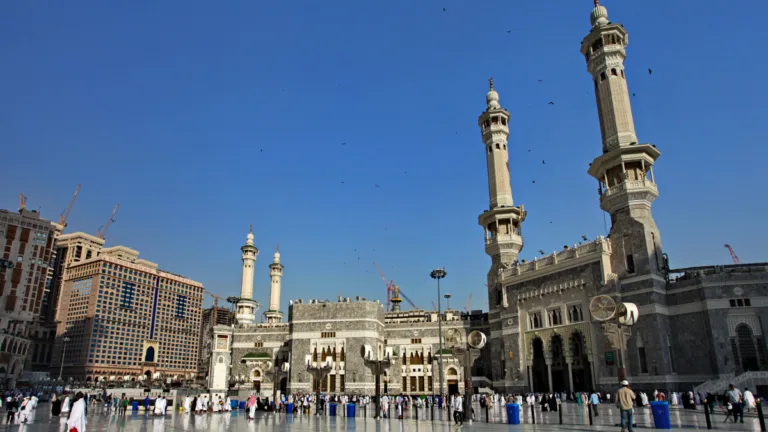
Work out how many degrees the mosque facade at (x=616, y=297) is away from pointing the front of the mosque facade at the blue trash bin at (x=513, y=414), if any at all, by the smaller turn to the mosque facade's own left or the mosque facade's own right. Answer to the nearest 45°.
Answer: approximately 45° to the mosque facade's own left

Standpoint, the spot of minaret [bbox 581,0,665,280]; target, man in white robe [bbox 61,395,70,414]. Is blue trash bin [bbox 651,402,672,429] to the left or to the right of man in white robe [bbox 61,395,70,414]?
left

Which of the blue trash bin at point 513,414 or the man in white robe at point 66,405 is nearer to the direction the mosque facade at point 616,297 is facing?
the man in white robe

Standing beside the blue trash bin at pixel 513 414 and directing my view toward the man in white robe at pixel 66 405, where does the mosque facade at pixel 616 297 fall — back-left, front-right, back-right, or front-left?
back-right

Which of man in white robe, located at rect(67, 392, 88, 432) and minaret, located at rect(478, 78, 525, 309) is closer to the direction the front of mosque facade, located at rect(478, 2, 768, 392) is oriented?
the man in white robe

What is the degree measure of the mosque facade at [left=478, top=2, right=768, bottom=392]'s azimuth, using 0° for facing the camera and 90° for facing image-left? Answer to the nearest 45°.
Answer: approximately 45°

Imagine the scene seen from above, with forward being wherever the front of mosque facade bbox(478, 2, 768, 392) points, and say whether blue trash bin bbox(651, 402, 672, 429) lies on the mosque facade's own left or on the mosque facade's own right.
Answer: on the mosque facade's own left

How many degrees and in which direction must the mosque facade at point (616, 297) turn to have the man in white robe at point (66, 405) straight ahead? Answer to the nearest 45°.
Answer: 0° — it already faces them

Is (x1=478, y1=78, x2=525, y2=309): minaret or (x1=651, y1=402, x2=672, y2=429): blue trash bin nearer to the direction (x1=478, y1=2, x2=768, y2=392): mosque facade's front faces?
the blue trash bin

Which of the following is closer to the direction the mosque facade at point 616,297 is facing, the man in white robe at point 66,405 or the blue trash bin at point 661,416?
the man in white robe

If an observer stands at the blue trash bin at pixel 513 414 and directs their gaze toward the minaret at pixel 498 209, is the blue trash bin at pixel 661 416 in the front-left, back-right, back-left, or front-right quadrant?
back-right

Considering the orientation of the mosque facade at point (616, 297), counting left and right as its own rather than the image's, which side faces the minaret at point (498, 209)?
right
